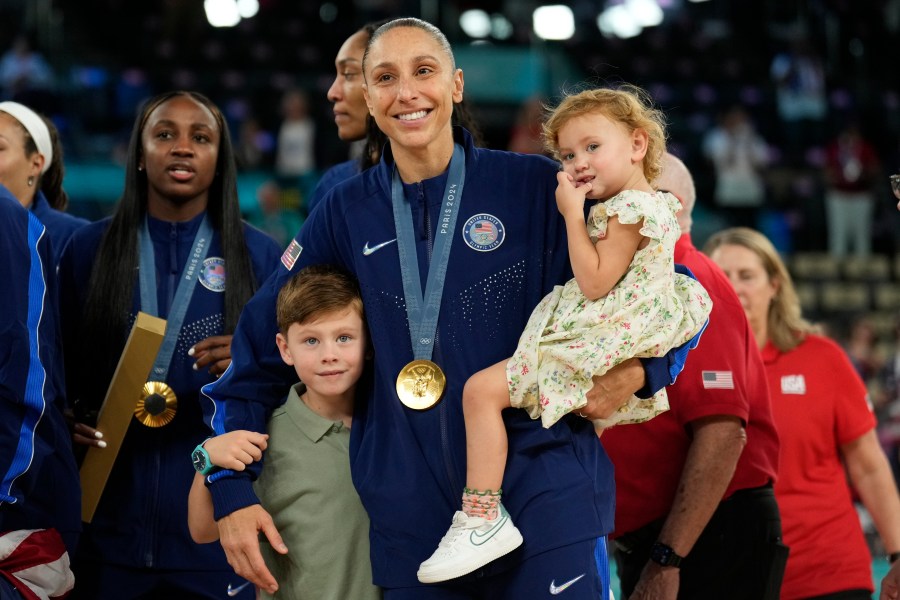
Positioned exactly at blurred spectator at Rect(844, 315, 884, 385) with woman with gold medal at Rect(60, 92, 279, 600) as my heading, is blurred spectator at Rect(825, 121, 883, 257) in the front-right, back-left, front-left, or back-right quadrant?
back-right

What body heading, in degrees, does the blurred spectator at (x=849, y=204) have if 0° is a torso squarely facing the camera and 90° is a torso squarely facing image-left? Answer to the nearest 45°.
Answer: approximately 0°

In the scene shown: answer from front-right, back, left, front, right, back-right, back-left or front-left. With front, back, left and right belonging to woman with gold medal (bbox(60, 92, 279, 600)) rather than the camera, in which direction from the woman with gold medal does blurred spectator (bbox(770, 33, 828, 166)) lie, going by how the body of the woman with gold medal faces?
back-left

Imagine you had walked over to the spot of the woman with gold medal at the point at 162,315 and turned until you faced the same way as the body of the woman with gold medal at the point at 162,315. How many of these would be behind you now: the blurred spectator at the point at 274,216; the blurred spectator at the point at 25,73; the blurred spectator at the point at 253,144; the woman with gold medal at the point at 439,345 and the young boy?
3

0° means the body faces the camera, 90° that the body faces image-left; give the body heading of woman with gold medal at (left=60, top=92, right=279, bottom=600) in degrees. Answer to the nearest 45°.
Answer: approximately 0°

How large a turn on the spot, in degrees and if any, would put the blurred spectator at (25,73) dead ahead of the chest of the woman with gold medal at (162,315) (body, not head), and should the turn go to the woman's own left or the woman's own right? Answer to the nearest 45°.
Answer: approximately 180°

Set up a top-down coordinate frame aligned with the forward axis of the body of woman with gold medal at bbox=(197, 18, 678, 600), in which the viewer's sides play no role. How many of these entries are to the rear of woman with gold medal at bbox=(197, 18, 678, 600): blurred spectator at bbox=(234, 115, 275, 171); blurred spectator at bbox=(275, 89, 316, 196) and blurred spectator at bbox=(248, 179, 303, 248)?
3

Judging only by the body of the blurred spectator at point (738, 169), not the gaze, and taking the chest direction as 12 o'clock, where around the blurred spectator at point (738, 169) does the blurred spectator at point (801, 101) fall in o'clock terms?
the blurred spectator at point (801, 101) is roughly at 7 o'clock from the blurred spectator at point (738, 169).

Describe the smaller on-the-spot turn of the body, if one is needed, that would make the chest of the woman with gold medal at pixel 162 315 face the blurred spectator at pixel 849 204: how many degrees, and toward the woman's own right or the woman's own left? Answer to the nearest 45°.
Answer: approximately 135° to the woman's own left
